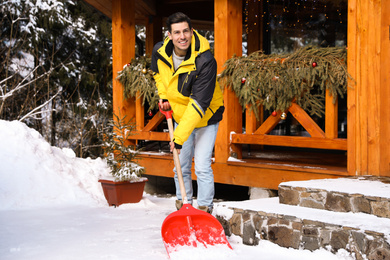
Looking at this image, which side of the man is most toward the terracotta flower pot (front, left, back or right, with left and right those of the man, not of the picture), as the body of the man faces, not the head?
right

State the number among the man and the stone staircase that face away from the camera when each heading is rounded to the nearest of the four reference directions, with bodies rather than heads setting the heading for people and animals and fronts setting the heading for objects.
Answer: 0

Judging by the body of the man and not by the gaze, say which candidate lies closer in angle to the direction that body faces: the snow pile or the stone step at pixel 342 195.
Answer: the snow pile

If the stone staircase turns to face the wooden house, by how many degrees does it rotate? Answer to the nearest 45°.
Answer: approximately 135° to its right

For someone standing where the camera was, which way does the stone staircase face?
facing the viewer and to the left of the viewer

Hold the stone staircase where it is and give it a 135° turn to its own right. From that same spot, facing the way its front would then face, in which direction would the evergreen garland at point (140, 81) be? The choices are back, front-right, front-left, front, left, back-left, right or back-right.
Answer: front-left

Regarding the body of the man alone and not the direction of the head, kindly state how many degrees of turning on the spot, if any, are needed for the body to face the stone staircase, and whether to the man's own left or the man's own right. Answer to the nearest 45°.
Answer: approximately 135° to the man's own left

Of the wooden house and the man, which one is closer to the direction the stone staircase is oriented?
the man

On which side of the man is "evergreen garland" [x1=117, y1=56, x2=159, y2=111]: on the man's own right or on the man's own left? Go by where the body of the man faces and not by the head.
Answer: on the man's own right

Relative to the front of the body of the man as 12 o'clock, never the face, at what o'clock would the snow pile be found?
The snow pile is roughly at 3 o'clock from the man.

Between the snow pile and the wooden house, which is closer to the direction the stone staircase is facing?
the snow pile

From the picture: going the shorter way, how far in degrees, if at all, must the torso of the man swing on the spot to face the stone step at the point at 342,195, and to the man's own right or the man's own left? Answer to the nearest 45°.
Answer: approximately 135° to the man's own left

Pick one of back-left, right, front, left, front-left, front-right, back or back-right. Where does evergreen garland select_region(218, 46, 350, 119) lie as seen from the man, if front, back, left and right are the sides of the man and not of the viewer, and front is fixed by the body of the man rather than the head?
back

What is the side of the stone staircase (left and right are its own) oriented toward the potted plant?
right
